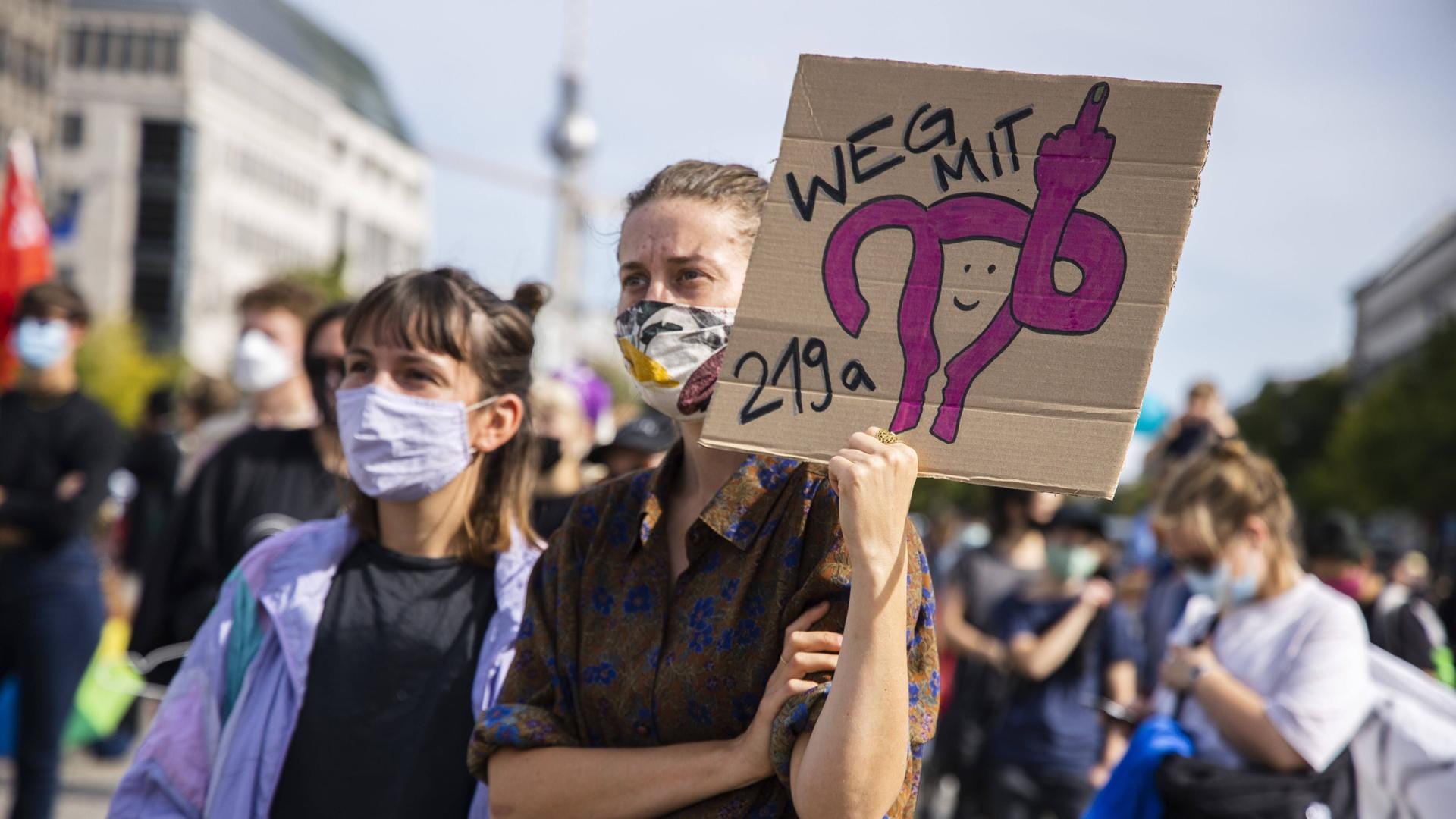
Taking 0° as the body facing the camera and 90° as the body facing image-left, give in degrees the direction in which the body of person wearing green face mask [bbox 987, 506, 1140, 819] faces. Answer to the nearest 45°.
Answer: approximately 0°

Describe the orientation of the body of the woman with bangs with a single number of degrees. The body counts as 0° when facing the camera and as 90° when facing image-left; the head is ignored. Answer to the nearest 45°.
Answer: approximately 45°

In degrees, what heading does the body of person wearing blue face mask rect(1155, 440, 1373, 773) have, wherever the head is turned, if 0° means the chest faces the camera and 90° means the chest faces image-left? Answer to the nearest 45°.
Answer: approximately 45°
